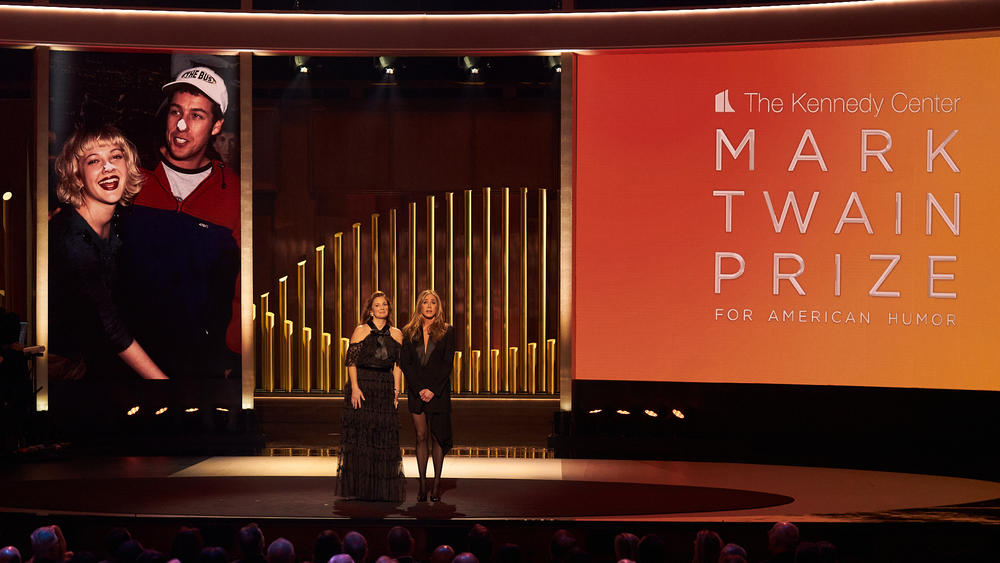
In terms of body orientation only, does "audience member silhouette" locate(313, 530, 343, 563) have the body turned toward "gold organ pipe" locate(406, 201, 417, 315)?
yes

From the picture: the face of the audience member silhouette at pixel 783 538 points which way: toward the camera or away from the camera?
away from the camera

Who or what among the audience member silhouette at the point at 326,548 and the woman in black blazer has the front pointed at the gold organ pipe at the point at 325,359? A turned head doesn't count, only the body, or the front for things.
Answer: the audience member silhouette

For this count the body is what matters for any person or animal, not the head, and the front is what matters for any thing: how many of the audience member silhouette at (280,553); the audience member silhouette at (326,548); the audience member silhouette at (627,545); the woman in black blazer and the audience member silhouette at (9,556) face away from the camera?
4

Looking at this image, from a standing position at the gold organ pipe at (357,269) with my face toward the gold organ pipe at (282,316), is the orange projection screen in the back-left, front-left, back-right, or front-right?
back-left

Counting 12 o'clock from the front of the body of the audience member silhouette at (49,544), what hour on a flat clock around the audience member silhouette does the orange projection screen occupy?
The orange projection screen is roughly at 2 o'clock from the audience member silhouette.

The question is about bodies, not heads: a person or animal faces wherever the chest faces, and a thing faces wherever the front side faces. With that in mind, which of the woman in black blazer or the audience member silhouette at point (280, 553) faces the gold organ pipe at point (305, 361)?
the audience member silhouette

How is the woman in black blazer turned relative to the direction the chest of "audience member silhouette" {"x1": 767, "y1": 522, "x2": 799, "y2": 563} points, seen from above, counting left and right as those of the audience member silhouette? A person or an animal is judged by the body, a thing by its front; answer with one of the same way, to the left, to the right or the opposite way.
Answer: the opposite way

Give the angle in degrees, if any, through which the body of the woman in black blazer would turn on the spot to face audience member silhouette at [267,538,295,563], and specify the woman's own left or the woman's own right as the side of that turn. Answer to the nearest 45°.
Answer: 0° — they already face them

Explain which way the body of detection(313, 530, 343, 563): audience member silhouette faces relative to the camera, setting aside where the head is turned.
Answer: away from the camera

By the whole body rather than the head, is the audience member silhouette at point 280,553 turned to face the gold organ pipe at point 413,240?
yes

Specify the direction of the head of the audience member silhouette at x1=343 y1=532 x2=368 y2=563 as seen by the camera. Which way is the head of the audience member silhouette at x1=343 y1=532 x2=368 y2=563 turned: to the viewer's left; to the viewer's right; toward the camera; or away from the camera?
away from the camera

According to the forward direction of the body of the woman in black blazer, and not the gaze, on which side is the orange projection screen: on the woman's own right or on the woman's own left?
on the woman's own left

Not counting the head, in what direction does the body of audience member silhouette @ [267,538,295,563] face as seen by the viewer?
away from the camera

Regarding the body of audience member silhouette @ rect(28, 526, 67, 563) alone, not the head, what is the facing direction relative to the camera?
away from the camera

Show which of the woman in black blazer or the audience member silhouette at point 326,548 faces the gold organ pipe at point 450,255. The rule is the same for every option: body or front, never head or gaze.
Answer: the audience member silhouette
